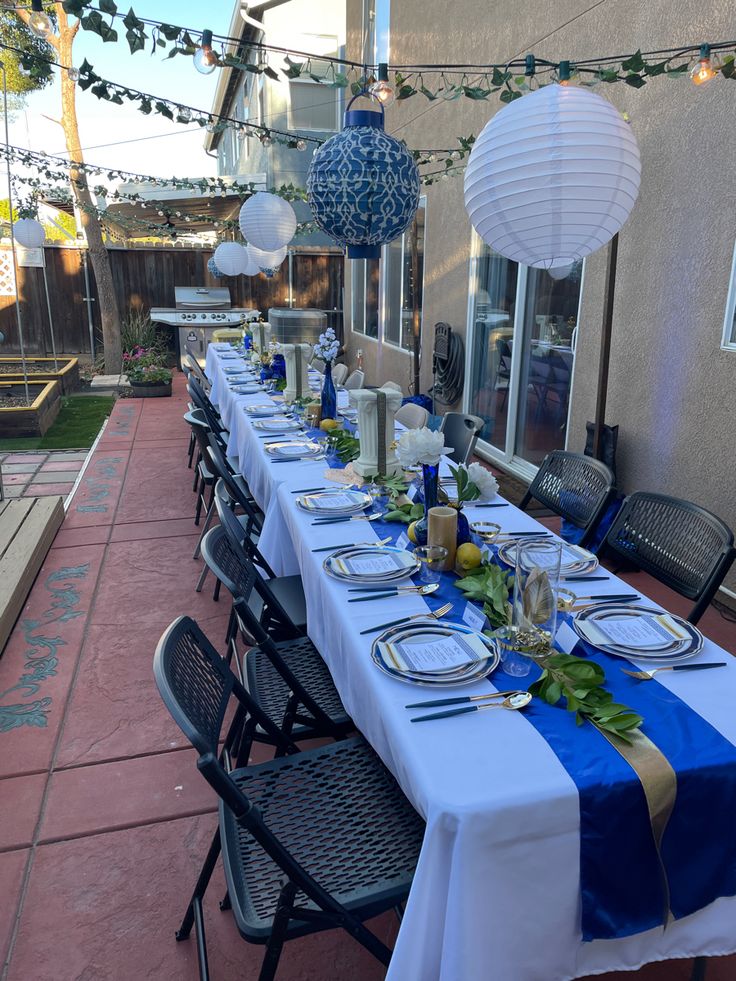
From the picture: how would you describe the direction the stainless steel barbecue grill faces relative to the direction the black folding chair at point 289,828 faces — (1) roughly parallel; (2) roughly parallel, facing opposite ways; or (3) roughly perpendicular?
roughly perpendicular

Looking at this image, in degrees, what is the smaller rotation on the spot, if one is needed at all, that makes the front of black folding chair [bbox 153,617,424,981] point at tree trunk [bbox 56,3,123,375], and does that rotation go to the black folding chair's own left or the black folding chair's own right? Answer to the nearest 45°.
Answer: approximately 90° to the black folding chair's own left

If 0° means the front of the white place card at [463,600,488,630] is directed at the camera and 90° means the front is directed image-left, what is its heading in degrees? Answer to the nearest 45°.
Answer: approximately 45°

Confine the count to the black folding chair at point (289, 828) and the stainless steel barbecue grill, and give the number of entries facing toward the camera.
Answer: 1

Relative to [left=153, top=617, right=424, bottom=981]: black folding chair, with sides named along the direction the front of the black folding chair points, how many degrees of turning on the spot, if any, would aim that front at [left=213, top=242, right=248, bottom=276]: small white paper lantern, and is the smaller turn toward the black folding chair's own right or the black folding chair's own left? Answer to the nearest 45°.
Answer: approximately 90° to the black folding chair's own left

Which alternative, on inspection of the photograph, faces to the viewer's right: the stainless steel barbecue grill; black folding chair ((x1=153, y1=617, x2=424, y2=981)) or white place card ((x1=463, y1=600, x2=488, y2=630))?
the black folding chair

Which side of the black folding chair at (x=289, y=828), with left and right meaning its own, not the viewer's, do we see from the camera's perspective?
right

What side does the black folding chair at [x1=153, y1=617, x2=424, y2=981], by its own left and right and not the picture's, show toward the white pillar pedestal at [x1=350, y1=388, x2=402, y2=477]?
left

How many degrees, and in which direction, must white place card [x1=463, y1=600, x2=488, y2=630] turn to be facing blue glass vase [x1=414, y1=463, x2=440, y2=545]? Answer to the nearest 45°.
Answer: approximately 135° to its right

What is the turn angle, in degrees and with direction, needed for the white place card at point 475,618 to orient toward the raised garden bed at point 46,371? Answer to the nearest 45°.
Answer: approximately 90° to its right
